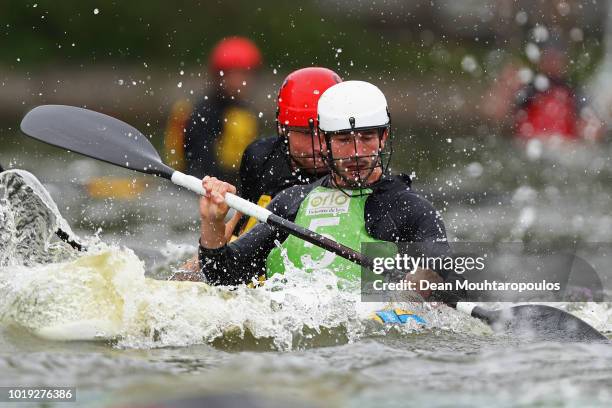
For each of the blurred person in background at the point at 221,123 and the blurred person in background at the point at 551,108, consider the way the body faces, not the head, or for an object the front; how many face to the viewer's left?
0

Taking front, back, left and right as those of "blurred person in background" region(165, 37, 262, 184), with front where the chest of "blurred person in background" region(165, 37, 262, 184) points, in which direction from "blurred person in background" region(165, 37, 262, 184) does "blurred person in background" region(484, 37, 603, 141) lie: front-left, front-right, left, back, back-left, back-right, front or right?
left

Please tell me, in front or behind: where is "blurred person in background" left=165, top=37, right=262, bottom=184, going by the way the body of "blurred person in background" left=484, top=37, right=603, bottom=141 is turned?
in front

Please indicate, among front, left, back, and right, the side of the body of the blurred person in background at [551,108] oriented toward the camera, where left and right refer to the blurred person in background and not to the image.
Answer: front

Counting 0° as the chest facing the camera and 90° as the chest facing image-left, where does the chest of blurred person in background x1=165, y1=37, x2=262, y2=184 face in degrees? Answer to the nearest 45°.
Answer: approximately 315°

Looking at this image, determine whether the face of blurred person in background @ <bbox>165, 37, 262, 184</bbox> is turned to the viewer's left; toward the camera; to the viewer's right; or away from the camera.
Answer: toward the camera
